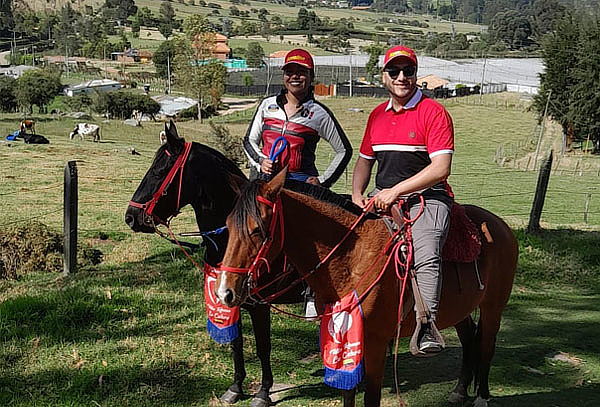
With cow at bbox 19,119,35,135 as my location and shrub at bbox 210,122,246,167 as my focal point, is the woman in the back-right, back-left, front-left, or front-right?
front-right

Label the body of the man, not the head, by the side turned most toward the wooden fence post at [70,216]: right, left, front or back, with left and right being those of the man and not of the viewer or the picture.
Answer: right

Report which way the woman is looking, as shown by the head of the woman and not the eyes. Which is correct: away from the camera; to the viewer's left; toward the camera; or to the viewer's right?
toward the camera

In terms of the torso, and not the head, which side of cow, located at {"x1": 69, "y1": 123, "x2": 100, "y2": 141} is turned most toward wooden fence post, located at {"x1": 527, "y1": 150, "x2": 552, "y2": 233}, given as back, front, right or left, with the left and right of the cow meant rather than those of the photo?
left

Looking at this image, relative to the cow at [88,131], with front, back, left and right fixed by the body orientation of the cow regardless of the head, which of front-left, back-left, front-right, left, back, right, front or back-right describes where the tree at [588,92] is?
back

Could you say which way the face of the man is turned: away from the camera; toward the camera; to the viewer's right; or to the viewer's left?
toward the camera

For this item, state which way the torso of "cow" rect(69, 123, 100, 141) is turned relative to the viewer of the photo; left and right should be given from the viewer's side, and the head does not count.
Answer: facing to the left of the viewer

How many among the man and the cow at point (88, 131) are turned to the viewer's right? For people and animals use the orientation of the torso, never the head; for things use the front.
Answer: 0

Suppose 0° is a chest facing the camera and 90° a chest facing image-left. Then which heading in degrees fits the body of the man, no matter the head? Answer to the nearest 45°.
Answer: approximately 45°

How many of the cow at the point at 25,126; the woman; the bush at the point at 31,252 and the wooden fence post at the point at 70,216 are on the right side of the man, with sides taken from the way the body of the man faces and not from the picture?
4

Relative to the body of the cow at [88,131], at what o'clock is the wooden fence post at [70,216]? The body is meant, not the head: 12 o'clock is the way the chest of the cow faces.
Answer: The wooden fence post is roughly at 9 o'clock from the cow.

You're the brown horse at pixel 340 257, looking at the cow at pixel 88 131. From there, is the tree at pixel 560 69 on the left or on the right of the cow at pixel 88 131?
right

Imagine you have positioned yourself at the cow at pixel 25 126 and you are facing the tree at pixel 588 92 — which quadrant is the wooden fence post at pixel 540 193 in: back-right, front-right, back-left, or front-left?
front-right

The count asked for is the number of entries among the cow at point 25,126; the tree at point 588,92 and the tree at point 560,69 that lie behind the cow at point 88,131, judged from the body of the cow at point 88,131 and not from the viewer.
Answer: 2
